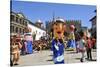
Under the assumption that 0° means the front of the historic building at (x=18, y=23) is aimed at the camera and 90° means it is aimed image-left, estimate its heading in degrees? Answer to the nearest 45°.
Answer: approximately 315°

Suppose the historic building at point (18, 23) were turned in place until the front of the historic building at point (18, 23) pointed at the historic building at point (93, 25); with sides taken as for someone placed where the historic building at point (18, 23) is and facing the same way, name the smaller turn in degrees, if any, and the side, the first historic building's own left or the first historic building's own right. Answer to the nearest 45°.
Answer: approximately 45° to the first historic building's own left
